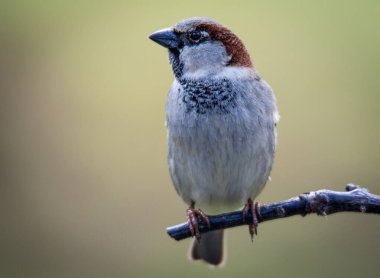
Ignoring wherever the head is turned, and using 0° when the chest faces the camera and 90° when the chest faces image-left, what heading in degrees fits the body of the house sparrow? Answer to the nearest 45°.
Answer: approximately 0°
